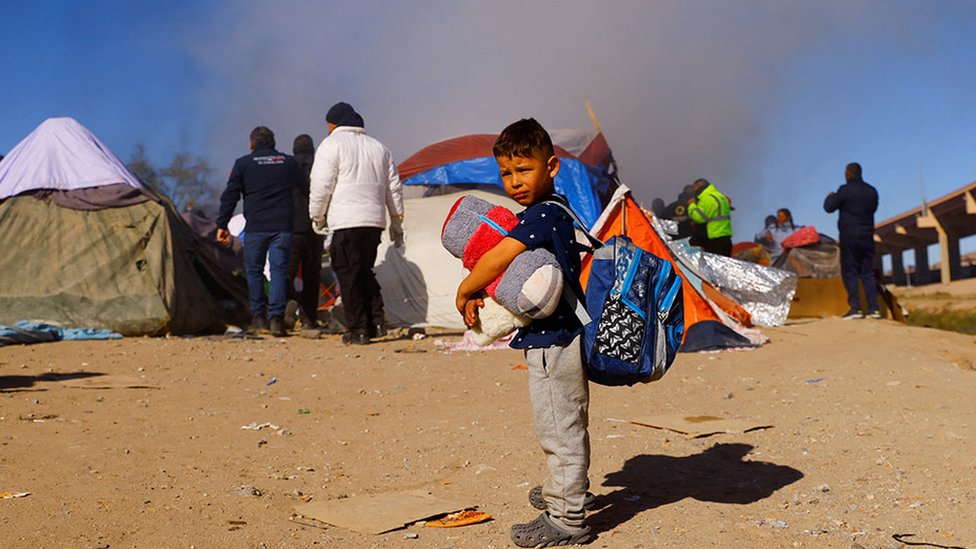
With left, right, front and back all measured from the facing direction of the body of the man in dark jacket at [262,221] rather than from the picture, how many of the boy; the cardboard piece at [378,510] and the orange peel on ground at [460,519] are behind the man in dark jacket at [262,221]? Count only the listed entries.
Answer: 3

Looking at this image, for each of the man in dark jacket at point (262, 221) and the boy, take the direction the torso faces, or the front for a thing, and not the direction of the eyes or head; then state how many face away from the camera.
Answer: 1

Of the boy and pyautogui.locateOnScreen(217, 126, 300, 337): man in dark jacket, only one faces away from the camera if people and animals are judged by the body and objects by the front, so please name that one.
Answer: the man in dark jacket

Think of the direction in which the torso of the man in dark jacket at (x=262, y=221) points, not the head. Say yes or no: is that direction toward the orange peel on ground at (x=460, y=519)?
no

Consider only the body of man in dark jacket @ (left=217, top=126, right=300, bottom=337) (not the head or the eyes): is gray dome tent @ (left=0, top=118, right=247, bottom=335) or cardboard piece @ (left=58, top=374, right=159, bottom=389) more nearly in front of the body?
the gray dome tent

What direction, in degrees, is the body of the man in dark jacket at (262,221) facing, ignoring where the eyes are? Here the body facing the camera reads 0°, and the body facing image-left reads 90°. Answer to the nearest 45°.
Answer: approximately 180°

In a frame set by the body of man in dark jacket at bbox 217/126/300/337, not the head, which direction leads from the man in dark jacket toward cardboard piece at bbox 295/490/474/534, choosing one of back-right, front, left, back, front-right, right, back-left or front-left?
back

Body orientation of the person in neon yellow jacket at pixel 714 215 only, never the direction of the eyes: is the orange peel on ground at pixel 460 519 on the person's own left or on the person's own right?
on the person's own left

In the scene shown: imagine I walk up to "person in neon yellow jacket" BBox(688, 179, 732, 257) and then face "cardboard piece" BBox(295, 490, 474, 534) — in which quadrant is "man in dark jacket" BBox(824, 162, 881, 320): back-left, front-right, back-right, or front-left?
front-left

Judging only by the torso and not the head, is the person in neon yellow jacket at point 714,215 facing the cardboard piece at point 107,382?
no

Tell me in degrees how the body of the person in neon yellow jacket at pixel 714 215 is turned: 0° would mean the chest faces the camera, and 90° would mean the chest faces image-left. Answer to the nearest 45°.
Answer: approximately 135°

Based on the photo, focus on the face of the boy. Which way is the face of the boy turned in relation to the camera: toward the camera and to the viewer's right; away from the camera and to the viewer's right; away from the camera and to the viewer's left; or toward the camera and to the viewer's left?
toward the camera and to the viewer's left
